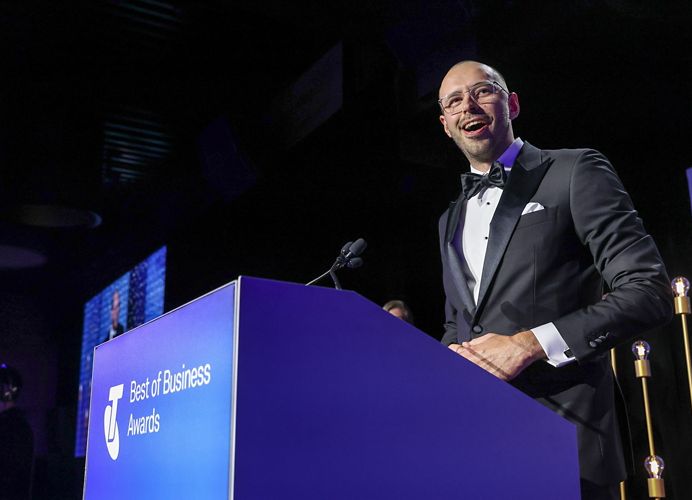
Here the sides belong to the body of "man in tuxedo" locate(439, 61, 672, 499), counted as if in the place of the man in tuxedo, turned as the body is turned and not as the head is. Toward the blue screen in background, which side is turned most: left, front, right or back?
right

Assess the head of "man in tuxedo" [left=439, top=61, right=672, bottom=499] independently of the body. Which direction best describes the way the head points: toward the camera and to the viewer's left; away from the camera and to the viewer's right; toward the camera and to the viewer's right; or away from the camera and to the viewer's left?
toward the camera and to the viewer's left

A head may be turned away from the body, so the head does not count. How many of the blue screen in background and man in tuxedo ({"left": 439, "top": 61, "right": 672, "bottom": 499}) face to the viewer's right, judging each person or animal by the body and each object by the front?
0

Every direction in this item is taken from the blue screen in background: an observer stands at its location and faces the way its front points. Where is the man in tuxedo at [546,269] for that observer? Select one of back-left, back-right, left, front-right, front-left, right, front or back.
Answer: front-left

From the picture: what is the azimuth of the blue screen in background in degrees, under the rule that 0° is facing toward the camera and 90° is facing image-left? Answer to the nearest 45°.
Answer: approximately 45°

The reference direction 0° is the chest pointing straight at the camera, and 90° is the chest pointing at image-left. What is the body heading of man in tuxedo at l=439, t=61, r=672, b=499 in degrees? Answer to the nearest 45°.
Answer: approximately 45°

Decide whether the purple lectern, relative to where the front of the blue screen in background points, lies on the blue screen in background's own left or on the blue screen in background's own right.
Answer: on the blue screen in background's own left

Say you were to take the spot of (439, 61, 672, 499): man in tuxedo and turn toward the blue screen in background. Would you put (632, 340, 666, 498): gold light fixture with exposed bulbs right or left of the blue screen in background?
right

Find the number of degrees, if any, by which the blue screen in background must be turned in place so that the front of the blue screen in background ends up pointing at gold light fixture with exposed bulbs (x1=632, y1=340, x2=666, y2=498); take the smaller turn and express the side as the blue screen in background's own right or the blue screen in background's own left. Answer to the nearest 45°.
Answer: approximately 90° to the blue screen in background's own left
